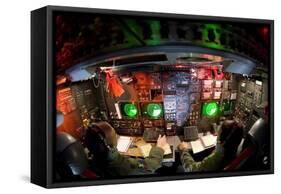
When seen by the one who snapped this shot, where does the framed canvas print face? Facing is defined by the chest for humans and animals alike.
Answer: facing the viewer and to the right of the viewer
